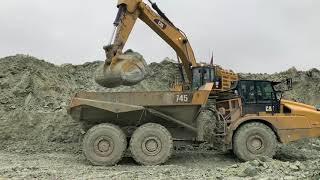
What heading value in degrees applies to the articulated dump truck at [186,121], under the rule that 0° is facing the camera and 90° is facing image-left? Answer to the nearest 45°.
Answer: approximately 270°

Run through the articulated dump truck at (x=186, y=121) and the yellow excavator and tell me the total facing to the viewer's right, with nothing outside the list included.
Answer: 1

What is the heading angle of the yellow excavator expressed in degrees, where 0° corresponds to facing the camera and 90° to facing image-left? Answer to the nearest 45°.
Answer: approximately 90°

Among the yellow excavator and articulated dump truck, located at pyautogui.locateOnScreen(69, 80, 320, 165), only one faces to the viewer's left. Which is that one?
the yellow excavator

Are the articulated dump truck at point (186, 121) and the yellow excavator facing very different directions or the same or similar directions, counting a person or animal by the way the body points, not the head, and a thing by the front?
very different directions
